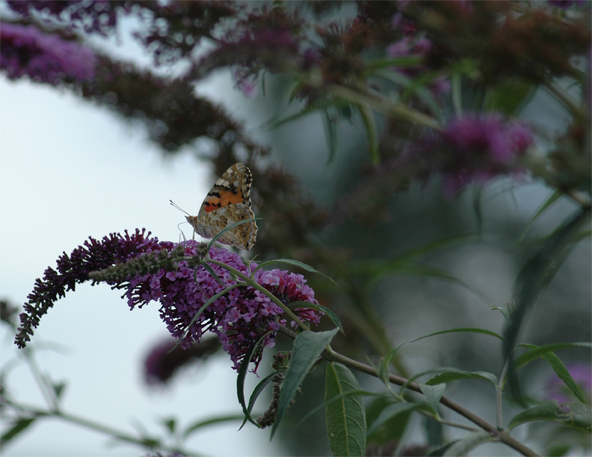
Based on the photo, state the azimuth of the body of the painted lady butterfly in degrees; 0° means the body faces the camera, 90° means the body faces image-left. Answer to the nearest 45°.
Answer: approximately 90°

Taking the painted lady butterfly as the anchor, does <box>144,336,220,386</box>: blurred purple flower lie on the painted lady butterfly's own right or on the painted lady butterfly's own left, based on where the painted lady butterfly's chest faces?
on the painted lady butterfly's own right
